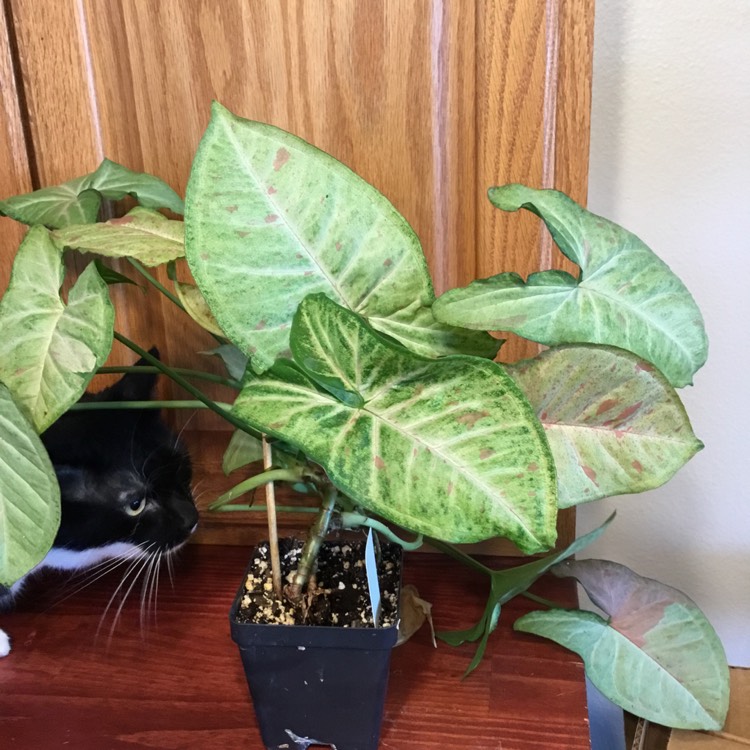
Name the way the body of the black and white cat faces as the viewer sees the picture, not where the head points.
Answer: to the viewer's right
